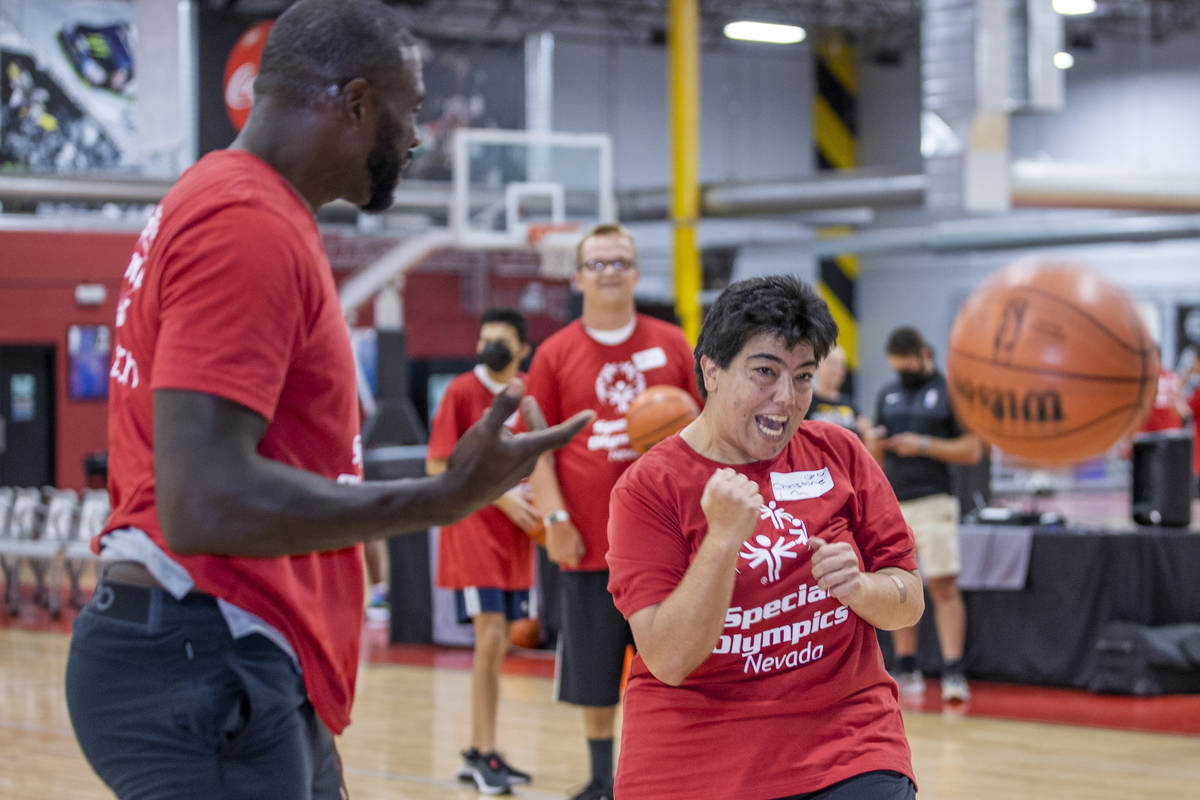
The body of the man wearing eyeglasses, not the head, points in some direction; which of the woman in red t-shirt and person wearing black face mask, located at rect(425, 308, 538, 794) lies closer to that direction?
the woman in red t-shirt

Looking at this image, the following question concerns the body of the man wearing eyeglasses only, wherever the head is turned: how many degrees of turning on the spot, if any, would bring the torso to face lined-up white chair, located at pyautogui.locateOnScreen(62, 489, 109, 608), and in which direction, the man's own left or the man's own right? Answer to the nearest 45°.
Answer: approximately 135° to the man's own right

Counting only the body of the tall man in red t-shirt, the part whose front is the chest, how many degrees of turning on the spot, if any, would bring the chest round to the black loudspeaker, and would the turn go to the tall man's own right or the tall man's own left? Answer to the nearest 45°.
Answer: approximately 45° to the tall man's own left

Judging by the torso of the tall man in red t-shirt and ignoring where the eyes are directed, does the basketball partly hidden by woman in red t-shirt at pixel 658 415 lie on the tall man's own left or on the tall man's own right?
on the tall man's own left

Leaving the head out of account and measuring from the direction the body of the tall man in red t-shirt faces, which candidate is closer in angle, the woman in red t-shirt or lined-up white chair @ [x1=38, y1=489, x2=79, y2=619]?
the woman in red t-shirt

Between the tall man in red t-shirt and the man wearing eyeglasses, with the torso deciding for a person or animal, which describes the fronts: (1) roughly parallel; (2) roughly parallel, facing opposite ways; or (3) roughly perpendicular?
roughly perpendicular

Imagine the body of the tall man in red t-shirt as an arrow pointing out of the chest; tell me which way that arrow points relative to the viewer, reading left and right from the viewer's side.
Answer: facing to the right of the viewer
